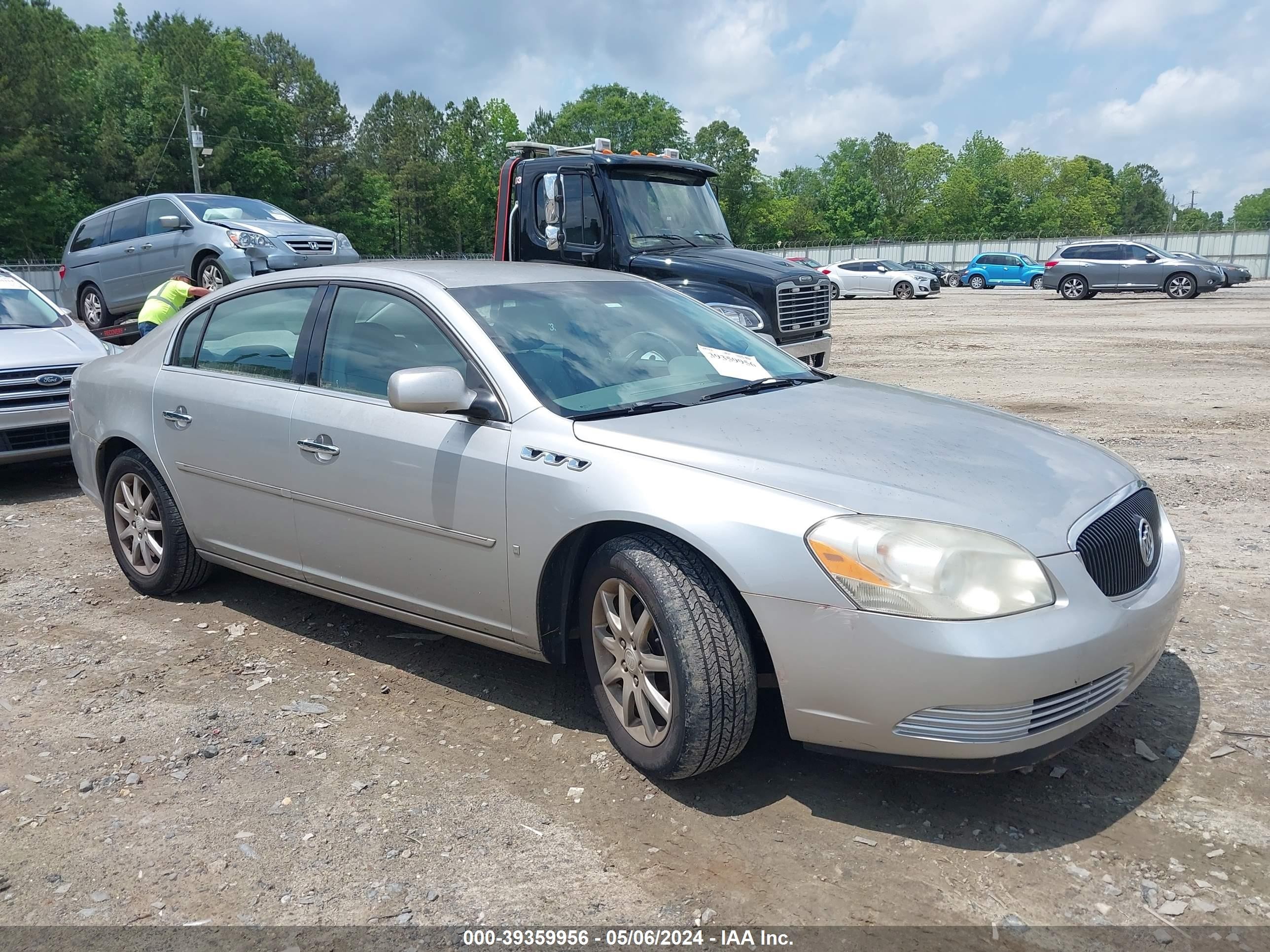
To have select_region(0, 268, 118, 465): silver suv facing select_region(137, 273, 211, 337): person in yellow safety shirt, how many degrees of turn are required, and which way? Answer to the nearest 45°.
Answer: approximately 90° to its left

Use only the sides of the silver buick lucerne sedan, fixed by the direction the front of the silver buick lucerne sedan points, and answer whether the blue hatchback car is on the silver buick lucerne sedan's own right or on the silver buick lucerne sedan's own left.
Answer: on the silver buick lucerne sedan's own left

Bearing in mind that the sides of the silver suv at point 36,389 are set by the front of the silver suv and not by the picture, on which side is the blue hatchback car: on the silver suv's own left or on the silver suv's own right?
on the silver suv's own left

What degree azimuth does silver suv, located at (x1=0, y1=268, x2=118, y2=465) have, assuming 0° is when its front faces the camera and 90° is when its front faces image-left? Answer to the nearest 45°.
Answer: approximately 315°
